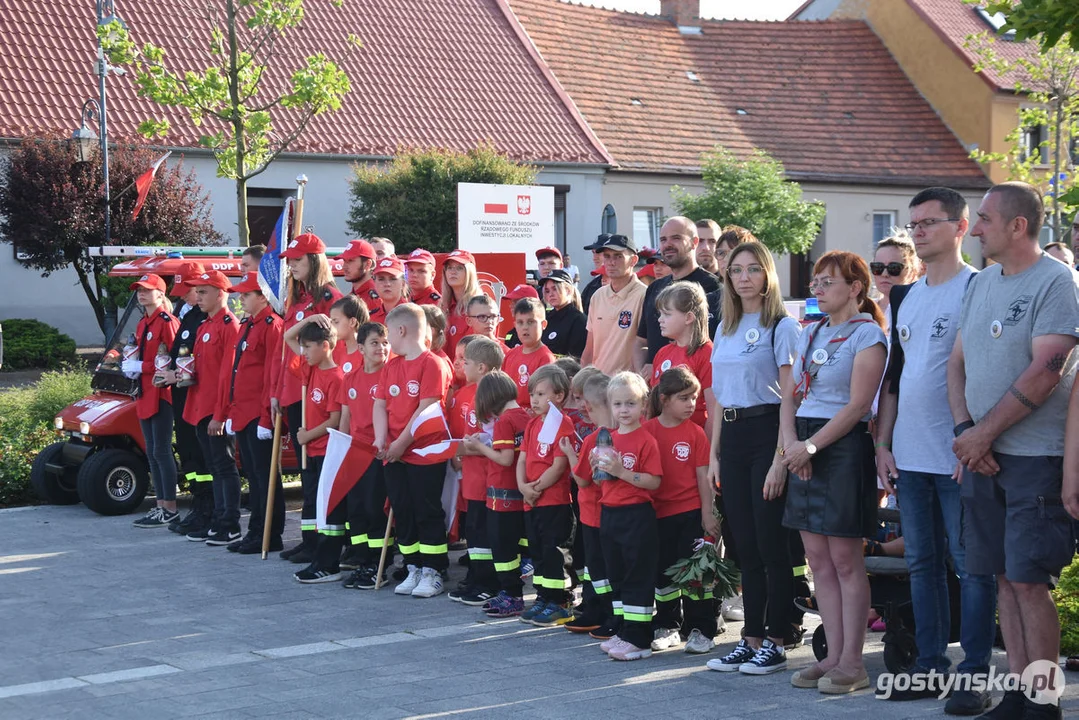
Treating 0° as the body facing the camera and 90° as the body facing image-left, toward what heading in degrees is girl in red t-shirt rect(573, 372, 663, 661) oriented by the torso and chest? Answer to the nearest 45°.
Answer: approximately 45°

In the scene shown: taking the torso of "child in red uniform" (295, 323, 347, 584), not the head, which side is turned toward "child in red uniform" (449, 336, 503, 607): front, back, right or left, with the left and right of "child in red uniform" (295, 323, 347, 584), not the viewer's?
left

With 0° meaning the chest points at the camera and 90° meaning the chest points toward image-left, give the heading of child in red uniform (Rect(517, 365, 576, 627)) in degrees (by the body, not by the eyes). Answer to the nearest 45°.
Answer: approximately 45°

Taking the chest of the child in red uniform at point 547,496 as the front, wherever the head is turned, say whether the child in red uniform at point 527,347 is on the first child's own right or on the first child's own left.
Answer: on the first child's own right

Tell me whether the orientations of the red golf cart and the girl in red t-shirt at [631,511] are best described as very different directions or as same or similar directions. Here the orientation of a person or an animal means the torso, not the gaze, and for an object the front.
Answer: same or similar directions

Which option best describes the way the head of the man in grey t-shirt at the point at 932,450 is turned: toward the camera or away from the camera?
toward the camera

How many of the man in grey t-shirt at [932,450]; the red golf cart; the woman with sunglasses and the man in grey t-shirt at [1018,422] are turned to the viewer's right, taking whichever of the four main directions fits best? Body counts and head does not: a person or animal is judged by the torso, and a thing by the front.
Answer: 0

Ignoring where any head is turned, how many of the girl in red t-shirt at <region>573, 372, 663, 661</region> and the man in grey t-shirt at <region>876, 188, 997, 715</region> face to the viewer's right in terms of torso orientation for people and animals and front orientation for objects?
0

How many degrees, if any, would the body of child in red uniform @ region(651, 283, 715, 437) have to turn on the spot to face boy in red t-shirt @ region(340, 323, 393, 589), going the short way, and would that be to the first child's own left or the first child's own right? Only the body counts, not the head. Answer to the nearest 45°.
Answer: approximately 90° to the first child's own right

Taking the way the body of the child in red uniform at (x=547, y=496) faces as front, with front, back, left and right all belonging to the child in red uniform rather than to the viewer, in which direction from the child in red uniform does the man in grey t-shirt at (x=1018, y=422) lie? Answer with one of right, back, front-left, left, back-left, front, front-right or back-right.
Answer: left

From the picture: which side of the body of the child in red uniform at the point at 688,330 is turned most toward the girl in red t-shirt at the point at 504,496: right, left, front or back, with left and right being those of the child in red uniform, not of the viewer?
right

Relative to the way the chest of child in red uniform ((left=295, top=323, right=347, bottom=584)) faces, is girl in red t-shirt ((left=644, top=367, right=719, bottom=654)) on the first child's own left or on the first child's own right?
on the first child's own left

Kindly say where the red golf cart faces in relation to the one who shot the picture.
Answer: facing the viewer and to the left of the viewer

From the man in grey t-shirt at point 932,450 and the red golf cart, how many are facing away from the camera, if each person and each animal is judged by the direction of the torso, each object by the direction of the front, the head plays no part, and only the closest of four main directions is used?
0

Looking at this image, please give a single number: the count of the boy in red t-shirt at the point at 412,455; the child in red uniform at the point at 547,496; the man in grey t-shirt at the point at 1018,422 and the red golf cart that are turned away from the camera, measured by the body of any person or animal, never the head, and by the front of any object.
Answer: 0

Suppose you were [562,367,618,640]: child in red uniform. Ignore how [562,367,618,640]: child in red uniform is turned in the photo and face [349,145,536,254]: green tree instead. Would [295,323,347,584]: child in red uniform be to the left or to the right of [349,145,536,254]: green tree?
left
